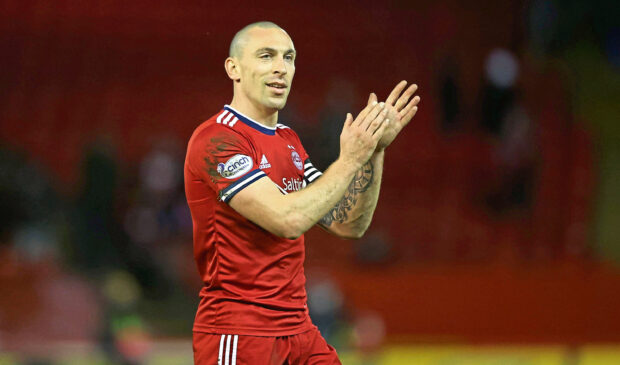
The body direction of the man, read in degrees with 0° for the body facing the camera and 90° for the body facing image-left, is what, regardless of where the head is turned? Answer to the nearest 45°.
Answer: approximately 315°
